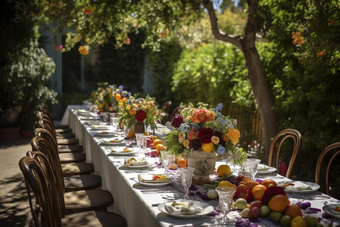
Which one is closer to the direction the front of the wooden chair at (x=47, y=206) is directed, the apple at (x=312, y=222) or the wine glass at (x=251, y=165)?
the wine glass

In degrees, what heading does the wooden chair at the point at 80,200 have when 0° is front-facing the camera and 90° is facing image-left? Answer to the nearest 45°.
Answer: approximately 270°

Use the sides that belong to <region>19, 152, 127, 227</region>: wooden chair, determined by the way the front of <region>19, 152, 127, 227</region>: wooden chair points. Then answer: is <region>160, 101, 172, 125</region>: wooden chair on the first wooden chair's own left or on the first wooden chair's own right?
on the first wooden chair's own left

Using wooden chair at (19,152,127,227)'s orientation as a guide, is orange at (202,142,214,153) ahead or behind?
ahead

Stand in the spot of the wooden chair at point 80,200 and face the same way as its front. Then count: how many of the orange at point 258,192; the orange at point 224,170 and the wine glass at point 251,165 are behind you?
0

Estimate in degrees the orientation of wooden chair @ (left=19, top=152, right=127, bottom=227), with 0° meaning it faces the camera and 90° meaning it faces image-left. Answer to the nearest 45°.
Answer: approximately 270°

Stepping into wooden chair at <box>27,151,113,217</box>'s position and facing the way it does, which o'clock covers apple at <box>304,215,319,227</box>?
The apple is roughly at 2 o'clock from the wooden chair.

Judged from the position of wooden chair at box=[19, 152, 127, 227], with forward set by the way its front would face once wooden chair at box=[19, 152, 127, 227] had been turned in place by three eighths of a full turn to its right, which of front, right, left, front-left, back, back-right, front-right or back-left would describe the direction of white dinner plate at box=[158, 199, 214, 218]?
left

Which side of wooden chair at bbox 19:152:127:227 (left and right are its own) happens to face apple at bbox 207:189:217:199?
front

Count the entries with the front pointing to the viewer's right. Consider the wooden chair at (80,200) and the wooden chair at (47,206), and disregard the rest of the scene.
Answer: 2

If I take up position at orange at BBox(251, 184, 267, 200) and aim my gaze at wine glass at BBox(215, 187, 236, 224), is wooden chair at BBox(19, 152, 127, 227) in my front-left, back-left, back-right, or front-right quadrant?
front-right

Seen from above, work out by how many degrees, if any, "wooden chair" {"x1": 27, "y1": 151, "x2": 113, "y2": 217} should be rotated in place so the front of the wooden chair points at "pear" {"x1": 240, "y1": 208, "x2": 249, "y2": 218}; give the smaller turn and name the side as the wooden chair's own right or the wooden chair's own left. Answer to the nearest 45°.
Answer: approximately 45° to the wooden chair's own right

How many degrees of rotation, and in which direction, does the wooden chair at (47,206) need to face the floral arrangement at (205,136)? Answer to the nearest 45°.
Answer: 0° — it already faces it

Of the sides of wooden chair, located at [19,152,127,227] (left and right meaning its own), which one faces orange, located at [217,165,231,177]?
front
